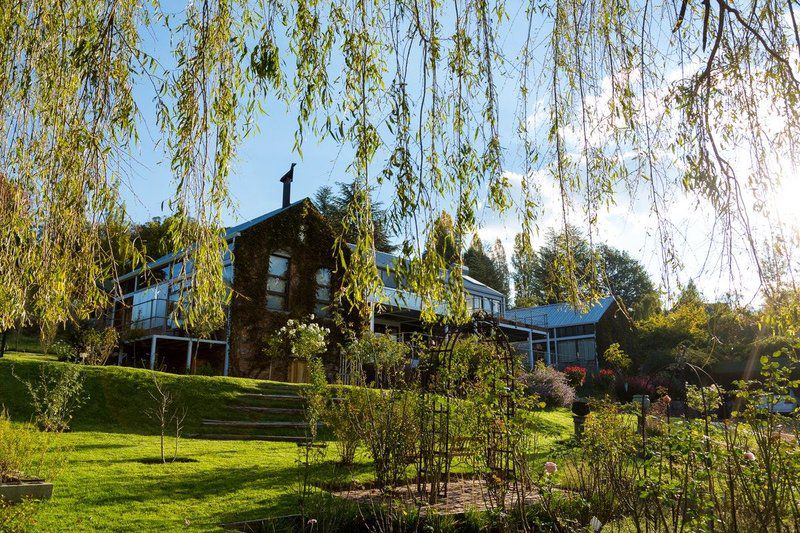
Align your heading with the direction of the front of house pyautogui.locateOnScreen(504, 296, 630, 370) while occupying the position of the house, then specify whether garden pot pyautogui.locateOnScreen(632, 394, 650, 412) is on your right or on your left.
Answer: on your left

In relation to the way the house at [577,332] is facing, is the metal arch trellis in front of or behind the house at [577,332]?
in front

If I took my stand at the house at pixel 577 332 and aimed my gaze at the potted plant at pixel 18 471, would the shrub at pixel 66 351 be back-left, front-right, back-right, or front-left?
front-right

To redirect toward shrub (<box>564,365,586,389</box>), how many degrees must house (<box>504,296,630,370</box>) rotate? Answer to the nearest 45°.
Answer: approximately 45° to its left

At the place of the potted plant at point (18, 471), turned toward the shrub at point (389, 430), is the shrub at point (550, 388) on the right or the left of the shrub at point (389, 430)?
left

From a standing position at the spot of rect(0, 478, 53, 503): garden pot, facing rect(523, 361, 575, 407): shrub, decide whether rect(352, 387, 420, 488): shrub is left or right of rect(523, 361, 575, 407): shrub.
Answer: right

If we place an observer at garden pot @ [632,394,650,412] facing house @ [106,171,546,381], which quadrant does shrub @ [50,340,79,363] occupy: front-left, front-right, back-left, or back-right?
front-left

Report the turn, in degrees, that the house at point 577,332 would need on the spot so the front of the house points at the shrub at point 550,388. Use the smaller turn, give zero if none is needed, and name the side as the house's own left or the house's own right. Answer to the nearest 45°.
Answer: approximately 45° to the house's own left

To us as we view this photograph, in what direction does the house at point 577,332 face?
facing the viewer and to the left of the viewer

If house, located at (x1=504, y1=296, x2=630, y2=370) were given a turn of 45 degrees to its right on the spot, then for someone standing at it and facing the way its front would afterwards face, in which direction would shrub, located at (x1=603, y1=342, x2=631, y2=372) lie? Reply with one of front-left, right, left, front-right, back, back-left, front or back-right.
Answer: left

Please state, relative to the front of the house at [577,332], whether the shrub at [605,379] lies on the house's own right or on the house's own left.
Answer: on the house's own left

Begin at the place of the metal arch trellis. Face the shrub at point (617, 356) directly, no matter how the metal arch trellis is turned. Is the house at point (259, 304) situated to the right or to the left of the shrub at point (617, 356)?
left
